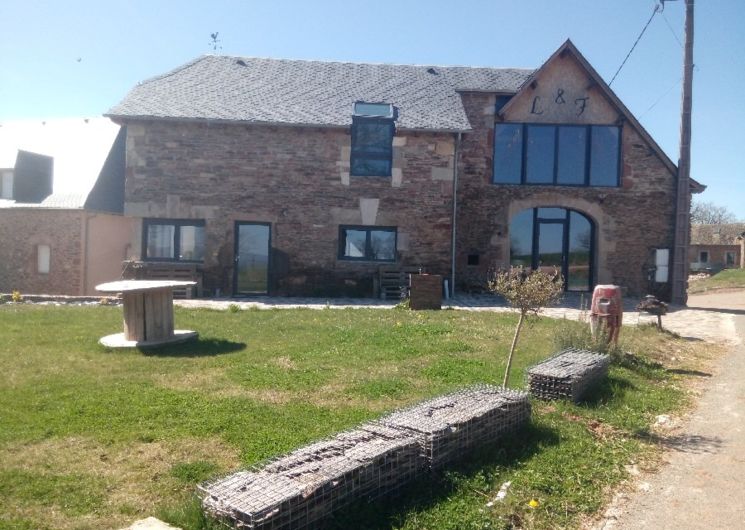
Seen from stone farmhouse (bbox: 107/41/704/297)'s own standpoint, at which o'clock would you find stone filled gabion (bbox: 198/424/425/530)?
The stone filled gabion is roughly at 12 o'clock from the stone farmhouse.

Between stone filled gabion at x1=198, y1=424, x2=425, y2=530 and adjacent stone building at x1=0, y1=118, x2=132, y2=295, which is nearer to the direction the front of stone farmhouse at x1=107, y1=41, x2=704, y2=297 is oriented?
the stone filled gabion

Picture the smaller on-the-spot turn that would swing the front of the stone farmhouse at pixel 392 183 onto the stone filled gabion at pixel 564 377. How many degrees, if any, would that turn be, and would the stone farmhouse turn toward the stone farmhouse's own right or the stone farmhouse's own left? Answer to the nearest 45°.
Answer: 0° — it already faces it

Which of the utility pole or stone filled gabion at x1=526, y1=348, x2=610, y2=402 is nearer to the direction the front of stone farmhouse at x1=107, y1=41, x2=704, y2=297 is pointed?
the stone filled gabion

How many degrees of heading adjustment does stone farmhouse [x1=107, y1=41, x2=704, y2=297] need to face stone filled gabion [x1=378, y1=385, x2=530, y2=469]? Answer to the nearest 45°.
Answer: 0° — it already faces it

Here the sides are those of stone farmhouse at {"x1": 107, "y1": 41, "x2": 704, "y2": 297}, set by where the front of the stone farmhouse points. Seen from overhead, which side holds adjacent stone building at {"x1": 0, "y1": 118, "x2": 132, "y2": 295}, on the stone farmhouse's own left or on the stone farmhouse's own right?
on the stone farmhouse's own right

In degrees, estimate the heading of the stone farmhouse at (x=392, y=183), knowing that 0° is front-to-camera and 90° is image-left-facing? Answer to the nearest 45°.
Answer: approximately 0°

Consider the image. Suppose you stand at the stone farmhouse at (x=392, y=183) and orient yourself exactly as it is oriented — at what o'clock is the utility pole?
The utility pole is roughly at 9 o'clock from the stone farmhouse.

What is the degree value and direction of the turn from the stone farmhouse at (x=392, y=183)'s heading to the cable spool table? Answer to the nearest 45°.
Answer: approximately 45° to its right
